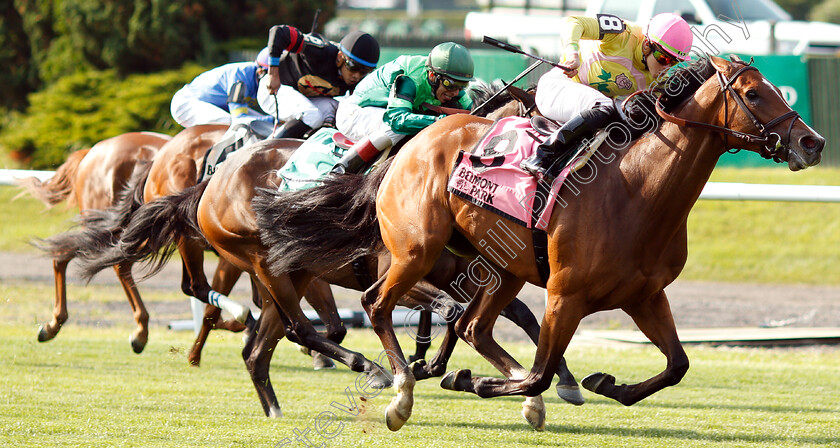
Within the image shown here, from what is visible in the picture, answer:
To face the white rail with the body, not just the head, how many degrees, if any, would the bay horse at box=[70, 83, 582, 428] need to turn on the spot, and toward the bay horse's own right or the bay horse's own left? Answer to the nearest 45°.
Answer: approximately 135° to the bay horse's own left

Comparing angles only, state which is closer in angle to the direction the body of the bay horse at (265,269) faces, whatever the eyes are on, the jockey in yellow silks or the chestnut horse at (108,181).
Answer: the jockey in yellow silks

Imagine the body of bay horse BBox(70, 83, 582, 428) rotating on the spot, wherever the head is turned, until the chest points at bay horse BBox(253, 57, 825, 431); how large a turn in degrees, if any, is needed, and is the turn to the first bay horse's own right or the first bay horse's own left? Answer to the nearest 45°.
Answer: approximately 45° to the first bay horse's own right

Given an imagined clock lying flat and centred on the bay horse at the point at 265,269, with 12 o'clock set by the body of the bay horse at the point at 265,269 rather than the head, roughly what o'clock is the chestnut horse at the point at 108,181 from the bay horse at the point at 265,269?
the chestnut horse at the point at 108,181 is roughly at 8 o'clock from the bay horse at the point at 265,269.

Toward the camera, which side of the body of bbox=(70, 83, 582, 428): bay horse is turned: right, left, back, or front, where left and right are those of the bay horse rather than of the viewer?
right

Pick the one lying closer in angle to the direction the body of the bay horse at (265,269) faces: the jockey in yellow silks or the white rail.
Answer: the jockey in yellow silks
